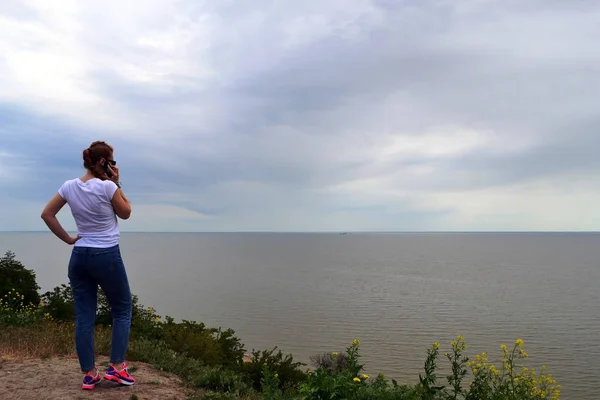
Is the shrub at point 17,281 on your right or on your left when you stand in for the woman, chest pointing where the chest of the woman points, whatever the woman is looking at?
on your left

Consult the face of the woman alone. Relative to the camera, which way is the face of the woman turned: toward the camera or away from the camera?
away from the camera

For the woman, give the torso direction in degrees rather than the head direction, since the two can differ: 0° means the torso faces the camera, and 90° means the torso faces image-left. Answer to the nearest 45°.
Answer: approximately 225°
